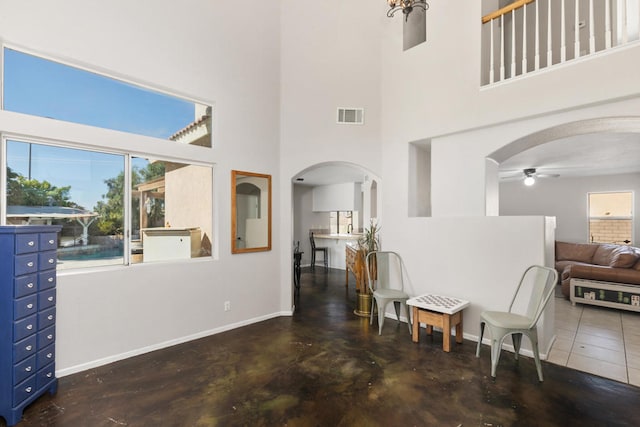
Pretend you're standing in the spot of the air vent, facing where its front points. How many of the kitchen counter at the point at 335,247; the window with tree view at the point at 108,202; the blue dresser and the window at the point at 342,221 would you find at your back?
2

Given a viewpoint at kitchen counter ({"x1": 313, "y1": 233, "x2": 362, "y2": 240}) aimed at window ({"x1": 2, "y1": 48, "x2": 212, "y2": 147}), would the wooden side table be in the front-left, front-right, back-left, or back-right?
front-left

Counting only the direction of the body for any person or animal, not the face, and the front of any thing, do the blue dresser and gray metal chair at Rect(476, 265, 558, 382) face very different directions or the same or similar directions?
very different directions

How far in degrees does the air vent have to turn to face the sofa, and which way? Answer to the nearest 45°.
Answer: approximately 90° to its left

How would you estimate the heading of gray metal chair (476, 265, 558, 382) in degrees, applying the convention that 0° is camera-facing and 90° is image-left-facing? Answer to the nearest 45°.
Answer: approximately 45°

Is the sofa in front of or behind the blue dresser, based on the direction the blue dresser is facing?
in front

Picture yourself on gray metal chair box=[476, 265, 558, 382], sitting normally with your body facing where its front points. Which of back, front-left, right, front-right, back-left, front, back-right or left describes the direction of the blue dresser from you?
front

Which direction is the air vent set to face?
toward the camera

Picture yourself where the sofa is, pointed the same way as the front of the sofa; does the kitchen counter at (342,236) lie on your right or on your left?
on your right

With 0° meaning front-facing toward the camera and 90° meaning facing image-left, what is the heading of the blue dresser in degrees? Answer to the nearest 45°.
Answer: approximately 315°

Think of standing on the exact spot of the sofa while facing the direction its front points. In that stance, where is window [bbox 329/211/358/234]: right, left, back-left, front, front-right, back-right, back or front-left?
right

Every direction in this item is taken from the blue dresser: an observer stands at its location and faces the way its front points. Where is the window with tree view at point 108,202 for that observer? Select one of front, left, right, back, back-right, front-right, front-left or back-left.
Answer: left
